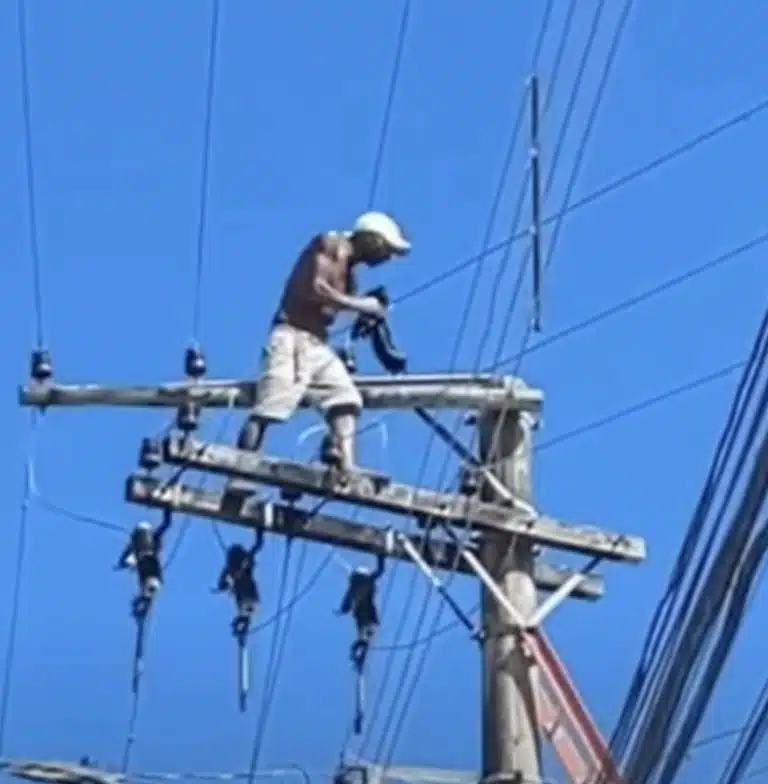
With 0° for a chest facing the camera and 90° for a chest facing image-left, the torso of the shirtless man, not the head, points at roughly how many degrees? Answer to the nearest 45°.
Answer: approximately 270°

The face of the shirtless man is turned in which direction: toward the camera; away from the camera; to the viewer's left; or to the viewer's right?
to the viewer's right
